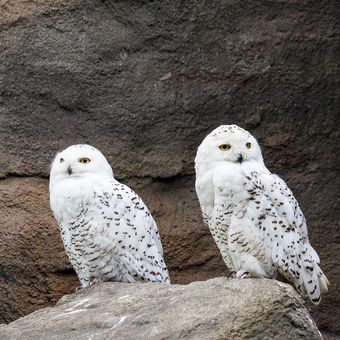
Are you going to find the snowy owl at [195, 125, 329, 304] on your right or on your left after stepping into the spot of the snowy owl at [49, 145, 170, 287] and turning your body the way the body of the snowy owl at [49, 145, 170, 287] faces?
on your left

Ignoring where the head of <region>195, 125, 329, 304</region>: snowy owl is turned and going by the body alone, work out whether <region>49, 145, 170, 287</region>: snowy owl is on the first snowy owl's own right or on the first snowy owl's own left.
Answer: on the first snowy owl's own right

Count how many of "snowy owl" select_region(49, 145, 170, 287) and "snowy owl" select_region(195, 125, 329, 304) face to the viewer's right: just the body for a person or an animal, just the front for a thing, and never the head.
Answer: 0

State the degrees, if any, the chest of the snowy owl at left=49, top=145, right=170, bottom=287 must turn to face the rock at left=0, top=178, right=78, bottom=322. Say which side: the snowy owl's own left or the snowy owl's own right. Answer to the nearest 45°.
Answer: approximately 90° to the snowy owl's own right

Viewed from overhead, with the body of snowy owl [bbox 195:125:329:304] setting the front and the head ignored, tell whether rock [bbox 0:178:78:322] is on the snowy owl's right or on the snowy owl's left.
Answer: on the snowy owl's right

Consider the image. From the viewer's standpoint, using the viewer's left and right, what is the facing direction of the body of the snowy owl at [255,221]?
facing the viewer and to the left of the viewer

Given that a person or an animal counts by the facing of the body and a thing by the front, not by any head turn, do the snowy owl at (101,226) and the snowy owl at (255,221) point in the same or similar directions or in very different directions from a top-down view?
same or similar directions
